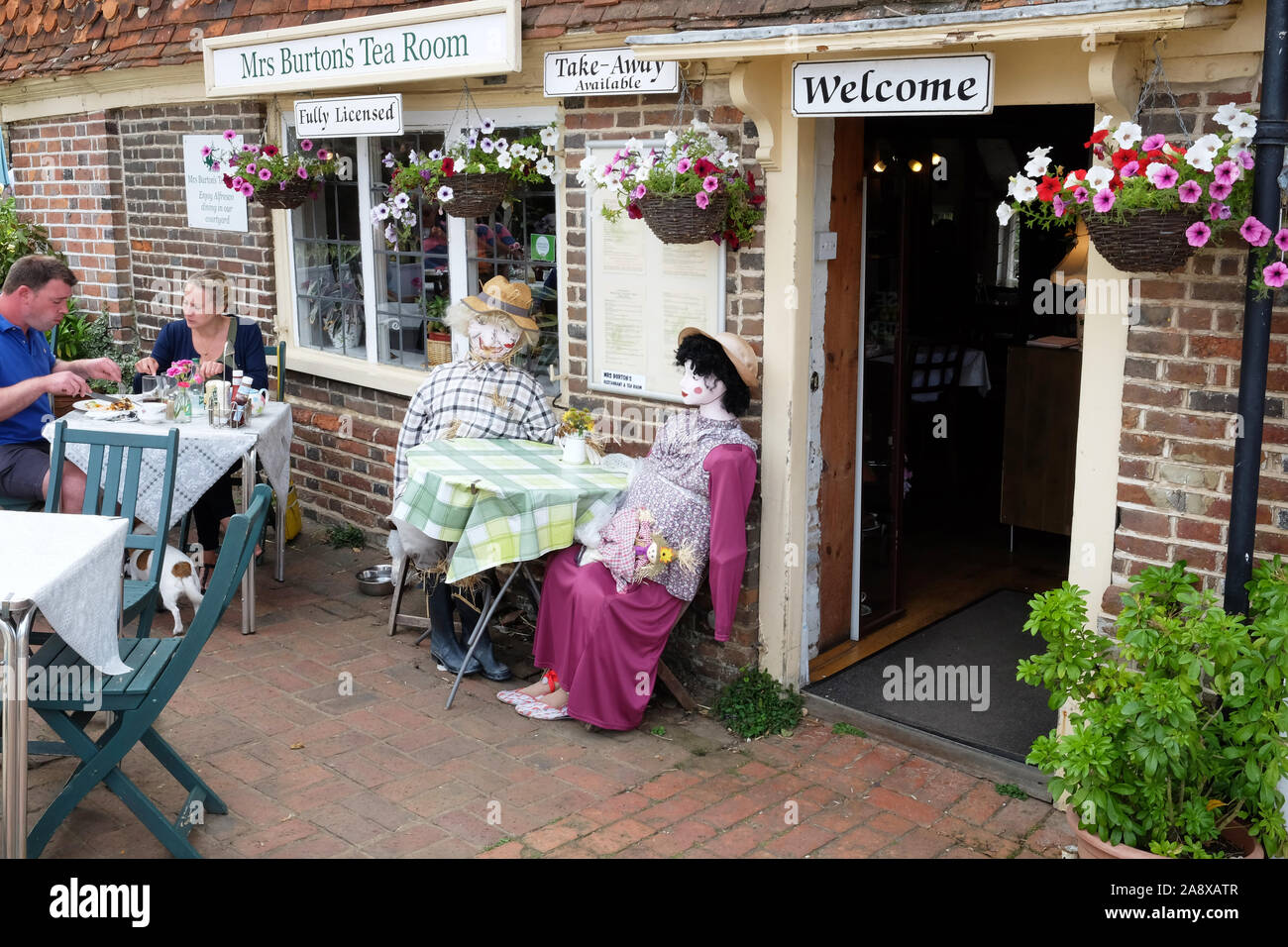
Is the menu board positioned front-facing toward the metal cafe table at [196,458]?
no

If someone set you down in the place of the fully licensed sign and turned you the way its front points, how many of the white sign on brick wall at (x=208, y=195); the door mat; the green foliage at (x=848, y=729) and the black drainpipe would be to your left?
3

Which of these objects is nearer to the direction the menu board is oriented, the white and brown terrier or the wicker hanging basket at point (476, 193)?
the white and brown terrier

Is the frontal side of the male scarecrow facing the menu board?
no

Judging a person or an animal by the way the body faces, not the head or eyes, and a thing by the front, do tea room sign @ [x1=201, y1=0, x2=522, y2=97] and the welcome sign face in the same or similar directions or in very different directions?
same or similar directions

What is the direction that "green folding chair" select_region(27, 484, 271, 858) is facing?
to the viewer's left

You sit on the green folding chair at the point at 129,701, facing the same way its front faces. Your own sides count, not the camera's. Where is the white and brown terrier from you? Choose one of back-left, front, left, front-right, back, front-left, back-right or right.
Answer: right

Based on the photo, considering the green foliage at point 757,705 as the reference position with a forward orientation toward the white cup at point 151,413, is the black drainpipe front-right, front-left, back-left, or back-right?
back-left

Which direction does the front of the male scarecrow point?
toward the camera

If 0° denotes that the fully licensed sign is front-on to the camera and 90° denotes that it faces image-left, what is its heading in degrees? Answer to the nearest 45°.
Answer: approximately 45°

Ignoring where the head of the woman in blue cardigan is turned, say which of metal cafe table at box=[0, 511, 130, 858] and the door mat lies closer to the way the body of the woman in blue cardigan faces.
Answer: the metal cafe table

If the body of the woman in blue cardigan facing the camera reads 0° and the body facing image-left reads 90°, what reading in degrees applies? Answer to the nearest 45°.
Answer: approximately 45°

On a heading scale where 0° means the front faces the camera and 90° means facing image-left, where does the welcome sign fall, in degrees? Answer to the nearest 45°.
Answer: approximately 45°

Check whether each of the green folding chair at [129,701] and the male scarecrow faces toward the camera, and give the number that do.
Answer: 1

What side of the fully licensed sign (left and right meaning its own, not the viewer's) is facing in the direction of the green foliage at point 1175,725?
left

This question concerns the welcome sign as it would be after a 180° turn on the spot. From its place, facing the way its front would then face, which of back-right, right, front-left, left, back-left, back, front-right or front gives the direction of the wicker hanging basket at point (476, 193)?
left

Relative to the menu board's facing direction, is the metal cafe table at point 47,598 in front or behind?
in front
